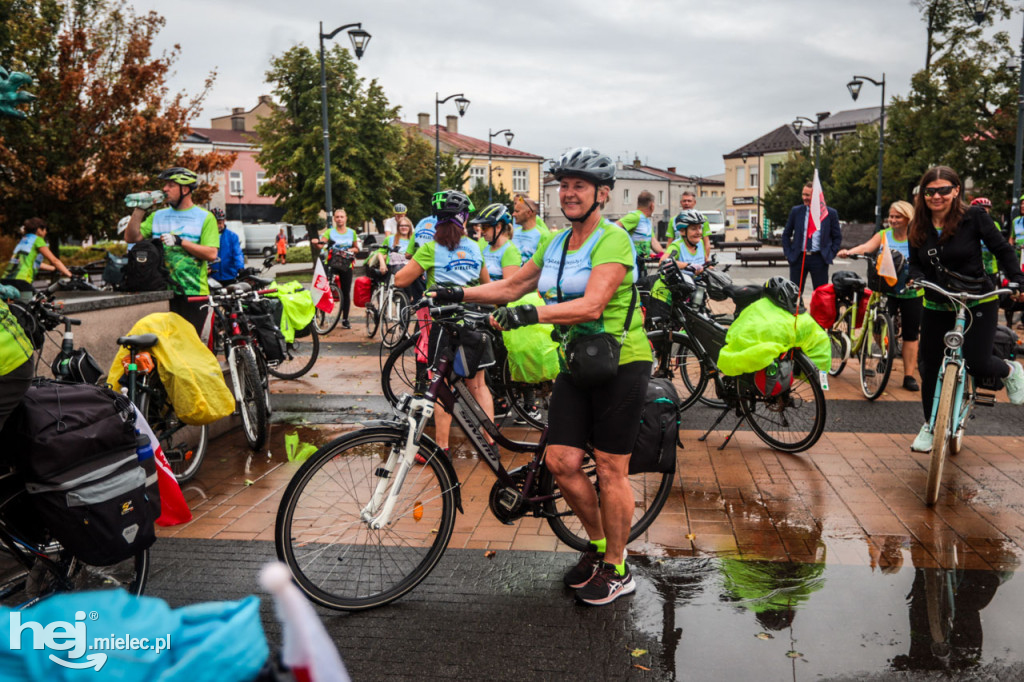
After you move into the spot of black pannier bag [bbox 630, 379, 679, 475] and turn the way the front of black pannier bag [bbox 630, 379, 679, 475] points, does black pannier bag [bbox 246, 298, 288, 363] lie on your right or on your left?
on your right

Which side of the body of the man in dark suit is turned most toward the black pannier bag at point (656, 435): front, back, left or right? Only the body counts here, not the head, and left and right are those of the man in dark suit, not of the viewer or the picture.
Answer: front

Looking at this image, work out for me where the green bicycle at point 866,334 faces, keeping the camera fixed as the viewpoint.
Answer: facing the viewer and to the right of the viewer

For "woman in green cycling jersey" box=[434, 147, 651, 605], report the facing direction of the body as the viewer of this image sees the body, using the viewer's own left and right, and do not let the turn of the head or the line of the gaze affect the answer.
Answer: facing the viewer and to the left of the viewer

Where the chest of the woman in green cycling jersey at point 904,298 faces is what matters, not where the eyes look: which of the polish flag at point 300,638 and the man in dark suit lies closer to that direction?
the polish flag

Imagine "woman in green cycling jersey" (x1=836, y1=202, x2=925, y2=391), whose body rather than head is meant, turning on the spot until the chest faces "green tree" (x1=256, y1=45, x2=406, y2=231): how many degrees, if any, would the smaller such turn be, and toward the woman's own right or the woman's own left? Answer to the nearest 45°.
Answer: approximately 90° to the woman's own right

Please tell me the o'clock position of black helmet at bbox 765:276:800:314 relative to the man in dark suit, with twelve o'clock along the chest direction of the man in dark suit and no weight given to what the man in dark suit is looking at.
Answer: The black helmet is roughly at 12 o'clock from the man in dark suit.

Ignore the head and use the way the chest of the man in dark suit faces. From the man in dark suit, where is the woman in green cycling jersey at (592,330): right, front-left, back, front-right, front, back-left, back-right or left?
front

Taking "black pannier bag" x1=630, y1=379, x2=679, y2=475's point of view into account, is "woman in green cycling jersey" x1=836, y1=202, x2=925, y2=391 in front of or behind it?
behind

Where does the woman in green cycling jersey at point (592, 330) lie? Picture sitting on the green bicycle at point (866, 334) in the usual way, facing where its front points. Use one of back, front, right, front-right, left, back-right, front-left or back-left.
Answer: front-right
